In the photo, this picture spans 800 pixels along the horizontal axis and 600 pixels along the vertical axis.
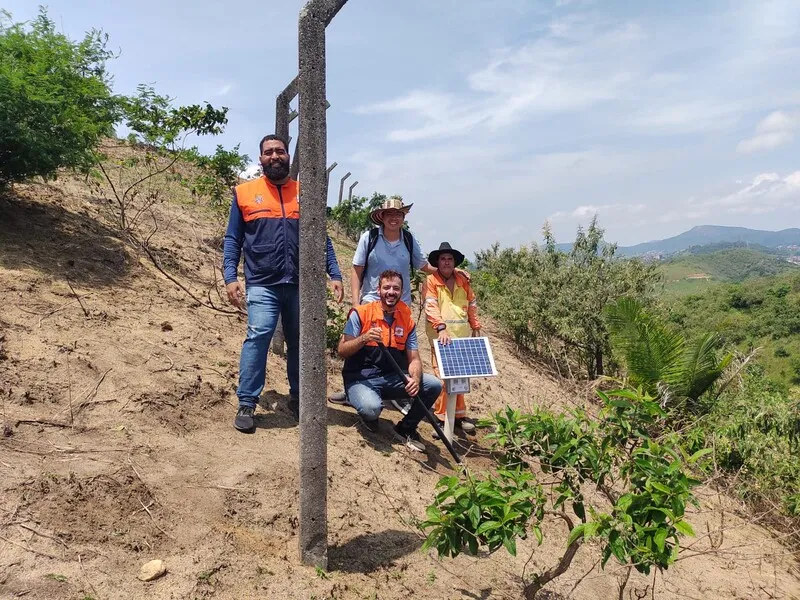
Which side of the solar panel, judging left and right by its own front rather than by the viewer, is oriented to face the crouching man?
right

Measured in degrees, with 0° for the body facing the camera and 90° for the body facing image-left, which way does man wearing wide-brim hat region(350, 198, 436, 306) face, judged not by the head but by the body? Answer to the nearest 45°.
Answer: approximately 0°

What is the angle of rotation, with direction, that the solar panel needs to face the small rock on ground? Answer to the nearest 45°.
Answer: approximately 45° to its right

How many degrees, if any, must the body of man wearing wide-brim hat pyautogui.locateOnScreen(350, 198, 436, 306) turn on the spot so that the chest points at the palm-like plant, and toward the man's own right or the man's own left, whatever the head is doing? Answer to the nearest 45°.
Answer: approximately 135° to the man's own left

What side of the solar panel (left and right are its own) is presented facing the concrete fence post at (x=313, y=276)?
front

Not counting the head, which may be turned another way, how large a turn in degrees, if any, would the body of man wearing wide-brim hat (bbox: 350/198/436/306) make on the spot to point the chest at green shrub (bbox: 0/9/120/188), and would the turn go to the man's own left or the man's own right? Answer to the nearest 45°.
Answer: approximately 90° to the man's own right

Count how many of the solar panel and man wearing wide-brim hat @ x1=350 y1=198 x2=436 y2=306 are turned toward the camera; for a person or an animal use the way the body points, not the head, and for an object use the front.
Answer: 2

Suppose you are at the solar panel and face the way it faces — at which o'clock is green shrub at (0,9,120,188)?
The green shrub is roughly at 3 o'clock from the solar panel.
